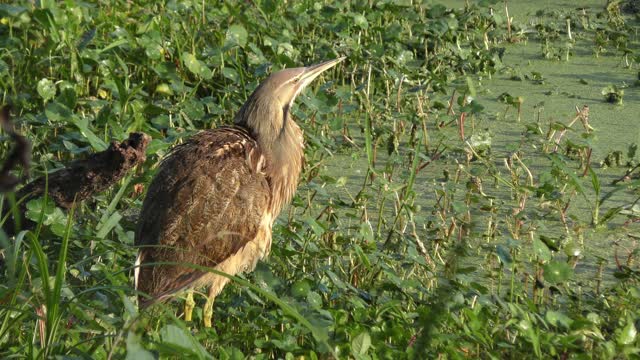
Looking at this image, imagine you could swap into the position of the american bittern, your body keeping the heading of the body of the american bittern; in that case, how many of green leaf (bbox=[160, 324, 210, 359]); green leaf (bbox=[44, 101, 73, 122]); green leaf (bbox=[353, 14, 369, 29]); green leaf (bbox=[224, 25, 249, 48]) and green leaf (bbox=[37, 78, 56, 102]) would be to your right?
1

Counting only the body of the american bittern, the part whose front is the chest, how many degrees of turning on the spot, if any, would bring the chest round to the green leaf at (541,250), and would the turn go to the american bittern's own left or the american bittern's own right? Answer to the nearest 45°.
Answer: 0° — it already faces it

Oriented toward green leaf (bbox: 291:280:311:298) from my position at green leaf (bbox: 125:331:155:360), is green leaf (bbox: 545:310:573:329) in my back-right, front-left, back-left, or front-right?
front-right

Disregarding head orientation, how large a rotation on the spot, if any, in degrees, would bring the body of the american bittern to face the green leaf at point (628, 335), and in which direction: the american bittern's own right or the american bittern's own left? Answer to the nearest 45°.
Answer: approximately 45° to the american bittern's own right

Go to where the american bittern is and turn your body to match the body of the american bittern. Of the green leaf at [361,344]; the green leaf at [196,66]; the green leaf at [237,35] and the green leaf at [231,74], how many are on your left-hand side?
3

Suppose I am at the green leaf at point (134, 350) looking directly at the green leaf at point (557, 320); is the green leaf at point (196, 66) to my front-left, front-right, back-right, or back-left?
front-left

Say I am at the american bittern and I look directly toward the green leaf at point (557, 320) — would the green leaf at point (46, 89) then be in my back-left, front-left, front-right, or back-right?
back-left

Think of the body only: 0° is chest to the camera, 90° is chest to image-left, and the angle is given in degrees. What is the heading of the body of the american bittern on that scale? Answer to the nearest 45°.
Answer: approximately 270°

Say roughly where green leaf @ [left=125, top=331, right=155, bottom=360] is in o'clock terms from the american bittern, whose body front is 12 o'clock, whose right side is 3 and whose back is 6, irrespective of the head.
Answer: The green leaf is roughly at 3 o'clock from the american bittern.

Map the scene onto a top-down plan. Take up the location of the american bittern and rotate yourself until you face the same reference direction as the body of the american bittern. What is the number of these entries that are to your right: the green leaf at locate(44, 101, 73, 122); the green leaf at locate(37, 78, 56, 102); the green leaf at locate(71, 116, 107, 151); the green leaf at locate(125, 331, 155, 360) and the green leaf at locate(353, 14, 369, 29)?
1

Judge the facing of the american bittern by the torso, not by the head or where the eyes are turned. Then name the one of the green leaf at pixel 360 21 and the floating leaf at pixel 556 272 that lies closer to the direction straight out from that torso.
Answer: the floating leaf
